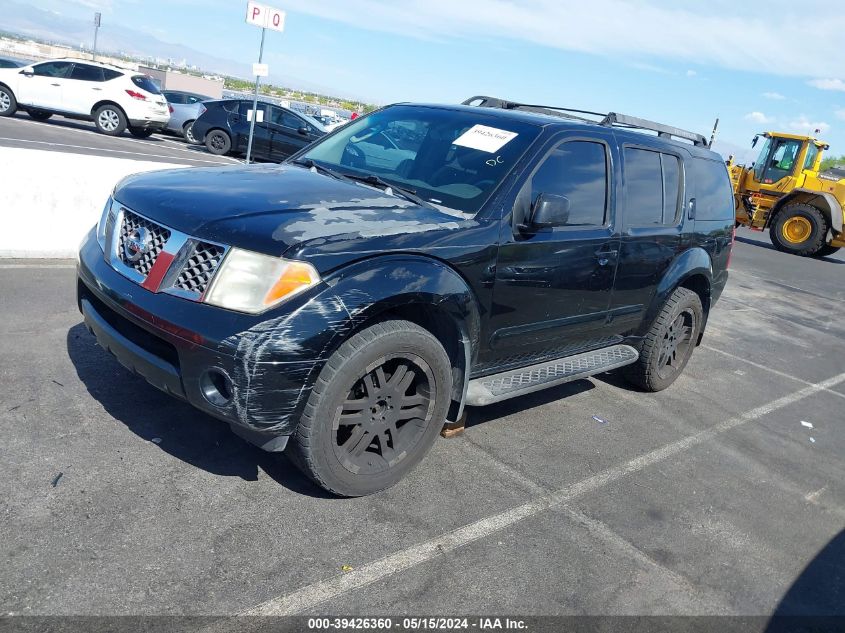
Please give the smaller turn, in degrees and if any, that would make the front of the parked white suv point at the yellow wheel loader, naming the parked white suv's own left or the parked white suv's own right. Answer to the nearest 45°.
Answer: approximately 135° to the parked white suv's own right

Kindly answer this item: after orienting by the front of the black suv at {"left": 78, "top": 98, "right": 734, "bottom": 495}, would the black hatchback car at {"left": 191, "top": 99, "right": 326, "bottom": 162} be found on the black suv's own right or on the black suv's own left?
on the black suv's own right

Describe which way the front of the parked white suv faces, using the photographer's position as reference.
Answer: facing away from the viewer and to the left of the viewer

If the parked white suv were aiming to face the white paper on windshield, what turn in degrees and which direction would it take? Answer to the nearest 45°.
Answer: approximately 135° to its left

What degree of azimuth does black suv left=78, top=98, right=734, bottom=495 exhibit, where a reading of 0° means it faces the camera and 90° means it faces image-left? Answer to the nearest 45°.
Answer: approximately 45°
